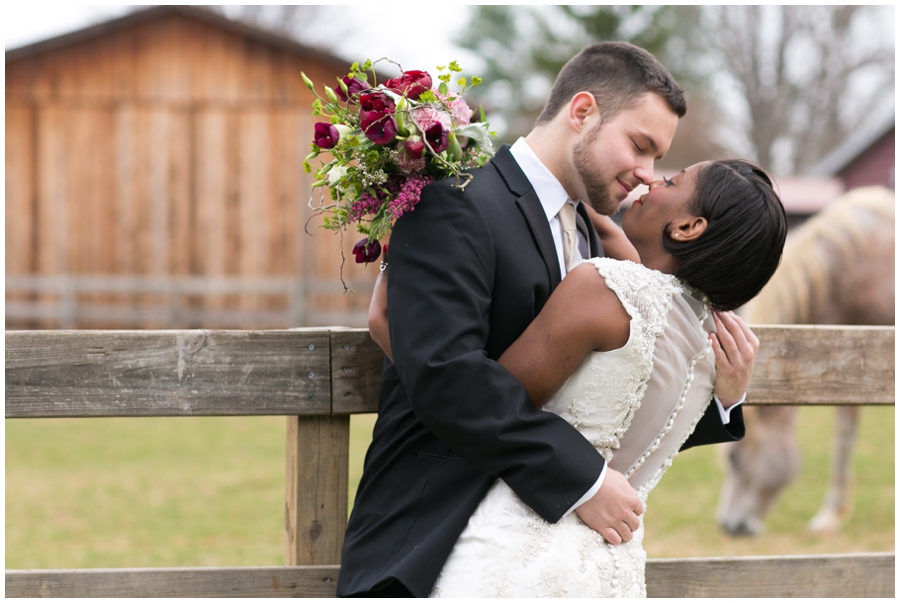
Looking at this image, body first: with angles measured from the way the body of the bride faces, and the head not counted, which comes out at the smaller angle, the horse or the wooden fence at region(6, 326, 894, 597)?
the wooden fence

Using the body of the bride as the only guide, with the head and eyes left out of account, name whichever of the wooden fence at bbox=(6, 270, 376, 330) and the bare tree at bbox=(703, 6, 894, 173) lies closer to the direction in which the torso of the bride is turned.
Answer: the wooden fence

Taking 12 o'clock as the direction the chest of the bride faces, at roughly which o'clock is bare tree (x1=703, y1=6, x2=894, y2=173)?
The bare tree is roughly at 2 o'clock from the bride.

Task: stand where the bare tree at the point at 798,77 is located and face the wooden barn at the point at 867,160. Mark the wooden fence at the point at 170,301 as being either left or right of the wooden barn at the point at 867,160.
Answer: right

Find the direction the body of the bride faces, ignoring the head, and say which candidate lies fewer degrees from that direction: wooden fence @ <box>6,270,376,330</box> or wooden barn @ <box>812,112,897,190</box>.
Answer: the wooden fence

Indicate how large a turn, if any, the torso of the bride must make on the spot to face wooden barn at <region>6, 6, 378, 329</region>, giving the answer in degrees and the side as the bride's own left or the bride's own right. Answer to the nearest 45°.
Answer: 0° — they already face it

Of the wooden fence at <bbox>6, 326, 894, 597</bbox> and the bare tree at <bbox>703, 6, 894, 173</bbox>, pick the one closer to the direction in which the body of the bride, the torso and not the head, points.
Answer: the wooden fence

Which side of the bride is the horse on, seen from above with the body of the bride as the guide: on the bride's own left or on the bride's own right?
on the bride's own right

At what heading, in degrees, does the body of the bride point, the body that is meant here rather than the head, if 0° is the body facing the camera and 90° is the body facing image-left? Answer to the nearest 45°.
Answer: approximately 135°
